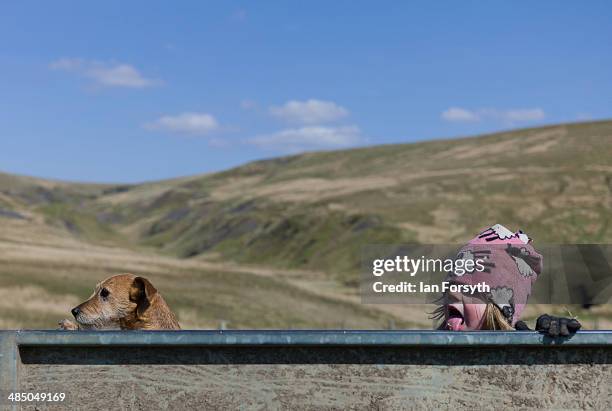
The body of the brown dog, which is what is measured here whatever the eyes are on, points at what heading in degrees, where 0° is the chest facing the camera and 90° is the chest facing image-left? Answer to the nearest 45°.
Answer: approximately 90°
